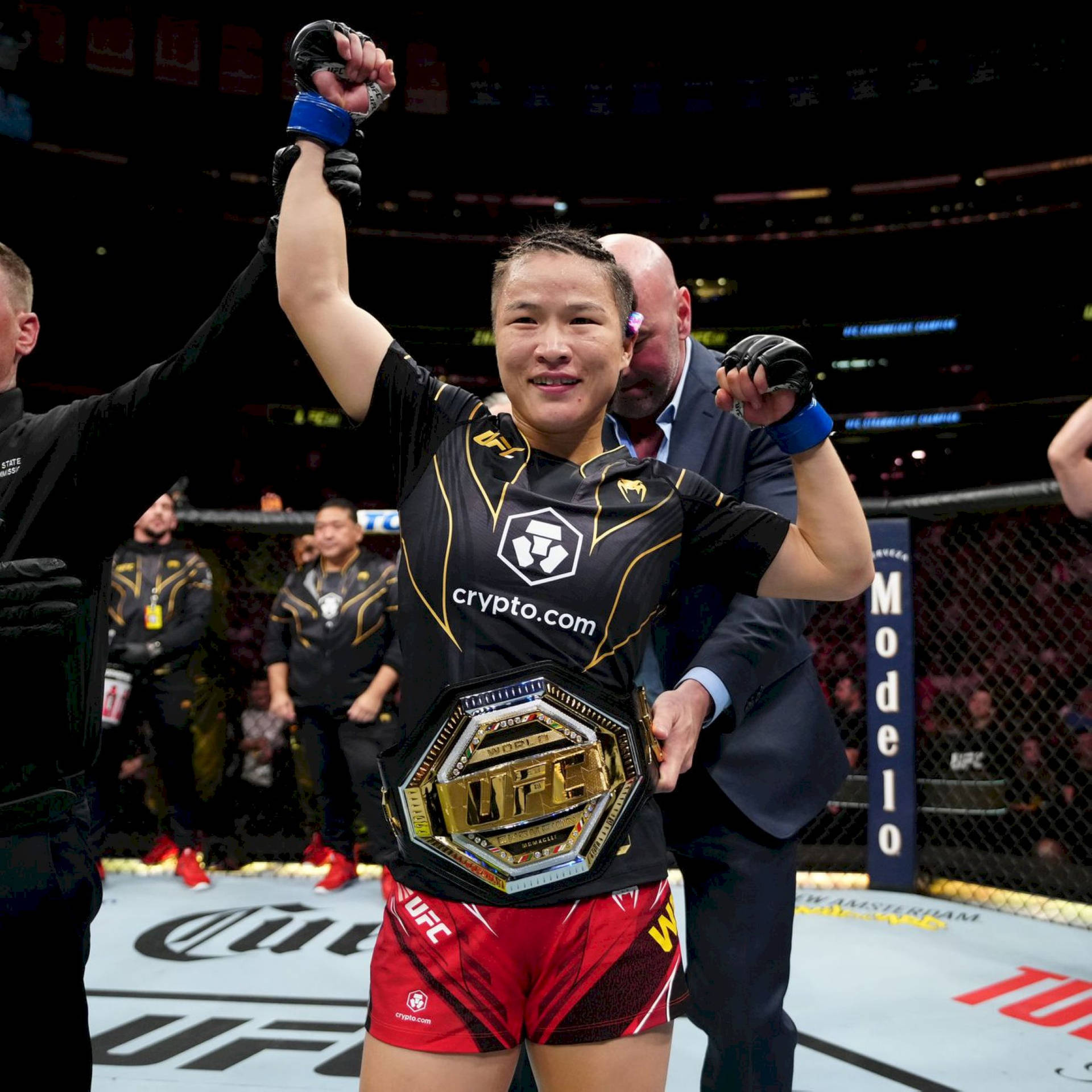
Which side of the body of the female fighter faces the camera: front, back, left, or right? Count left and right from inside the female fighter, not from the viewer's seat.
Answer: front

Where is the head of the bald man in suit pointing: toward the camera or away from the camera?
toward the camera

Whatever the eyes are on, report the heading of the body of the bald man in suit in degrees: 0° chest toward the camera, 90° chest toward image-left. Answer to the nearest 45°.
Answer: approximately 45°

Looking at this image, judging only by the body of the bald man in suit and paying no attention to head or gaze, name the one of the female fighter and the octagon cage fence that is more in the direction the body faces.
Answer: the female fighter

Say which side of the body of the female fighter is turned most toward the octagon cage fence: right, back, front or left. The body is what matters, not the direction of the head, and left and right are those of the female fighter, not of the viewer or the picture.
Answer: back

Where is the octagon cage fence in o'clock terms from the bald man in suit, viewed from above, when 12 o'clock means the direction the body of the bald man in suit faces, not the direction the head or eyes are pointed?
The octagon cage fence is roughly at 5 o'clock from the bald man in suit.

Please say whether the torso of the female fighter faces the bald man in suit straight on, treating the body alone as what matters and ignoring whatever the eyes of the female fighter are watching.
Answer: no

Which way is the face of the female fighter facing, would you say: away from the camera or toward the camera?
toward the camera

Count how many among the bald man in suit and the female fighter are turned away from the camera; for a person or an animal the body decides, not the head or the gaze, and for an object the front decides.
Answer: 0
